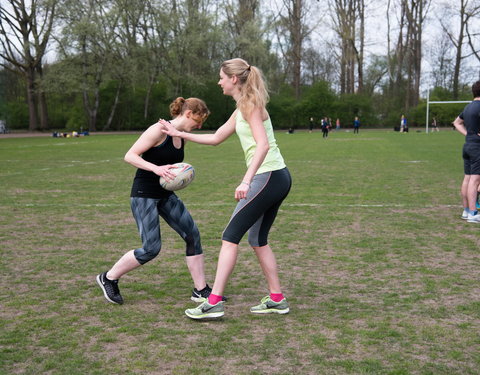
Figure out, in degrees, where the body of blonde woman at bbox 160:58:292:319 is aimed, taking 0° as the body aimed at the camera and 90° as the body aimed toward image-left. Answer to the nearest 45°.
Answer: approximately 90°

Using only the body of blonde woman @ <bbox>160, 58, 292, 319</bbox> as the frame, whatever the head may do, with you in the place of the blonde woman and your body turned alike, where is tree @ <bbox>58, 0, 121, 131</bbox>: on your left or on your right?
on your right
